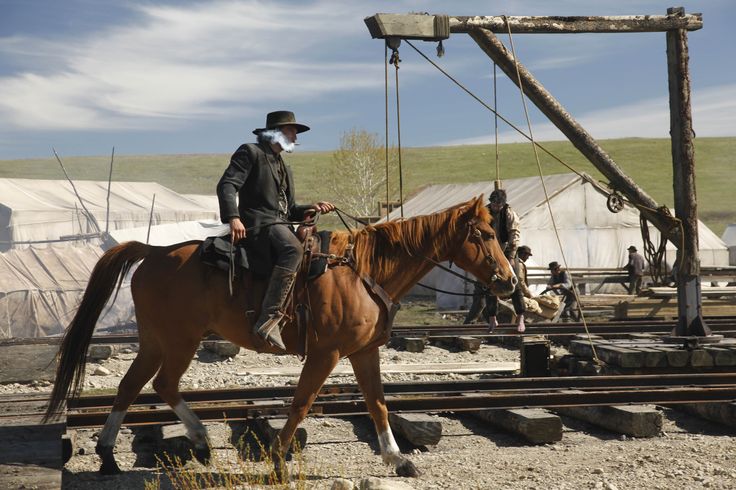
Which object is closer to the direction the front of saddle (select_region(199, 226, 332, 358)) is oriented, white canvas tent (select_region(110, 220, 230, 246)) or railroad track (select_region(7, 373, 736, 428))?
the railroad track

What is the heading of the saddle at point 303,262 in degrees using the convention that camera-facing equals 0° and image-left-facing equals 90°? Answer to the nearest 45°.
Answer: approximately 270°

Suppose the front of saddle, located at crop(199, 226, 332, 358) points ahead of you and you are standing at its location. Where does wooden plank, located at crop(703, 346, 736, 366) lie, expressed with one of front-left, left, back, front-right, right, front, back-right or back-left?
front-left

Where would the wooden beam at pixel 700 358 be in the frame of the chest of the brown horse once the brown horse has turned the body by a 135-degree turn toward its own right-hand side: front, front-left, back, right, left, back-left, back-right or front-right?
back

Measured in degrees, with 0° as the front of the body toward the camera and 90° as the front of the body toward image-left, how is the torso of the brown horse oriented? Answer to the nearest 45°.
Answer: approximately 270°

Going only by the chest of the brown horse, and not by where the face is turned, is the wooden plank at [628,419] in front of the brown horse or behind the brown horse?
in front

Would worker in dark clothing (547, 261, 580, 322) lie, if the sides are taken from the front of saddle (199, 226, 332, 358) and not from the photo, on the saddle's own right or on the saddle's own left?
on the saddle's own left

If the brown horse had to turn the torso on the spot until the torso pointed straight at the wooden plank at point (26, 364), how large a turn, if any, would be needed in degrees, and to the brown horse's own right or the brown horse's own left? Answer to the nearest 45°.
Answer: approximately 135° to the brown horse's own left

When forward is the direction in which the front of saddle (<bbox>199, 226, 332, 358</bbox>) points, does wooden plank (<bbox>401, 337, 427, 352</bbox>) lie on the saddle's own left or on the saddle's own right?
on the saddle's own left
